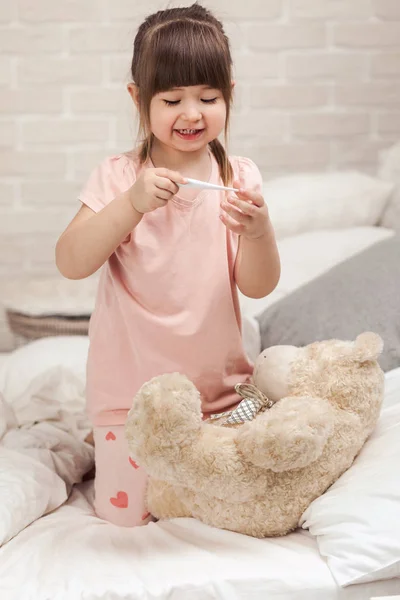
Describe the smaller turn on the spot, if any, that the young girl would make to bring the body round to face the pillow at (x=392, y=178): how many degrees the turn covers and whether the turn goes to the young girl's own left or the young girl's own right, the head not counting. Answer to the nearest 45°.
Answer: approximately 135° to the young girl's own left

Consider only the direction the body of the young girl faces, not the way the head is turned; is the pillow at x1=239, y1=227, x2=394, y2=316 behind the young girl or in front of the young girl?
behind

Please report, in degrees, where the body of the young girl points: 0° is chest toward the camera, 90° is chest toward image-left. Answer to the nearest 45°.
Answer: approximately 0°
